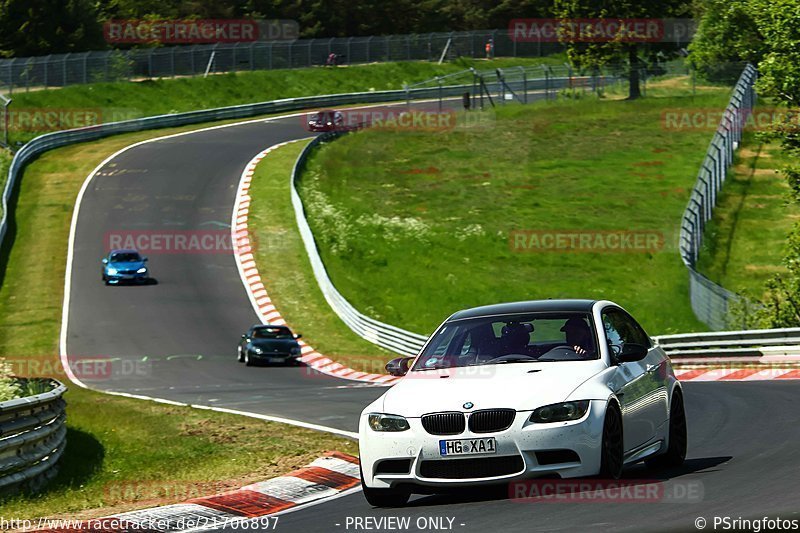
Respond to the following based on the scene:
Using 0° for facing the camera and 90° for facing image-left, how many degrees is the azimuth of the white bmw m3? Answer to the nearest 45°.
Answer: approximately 45°

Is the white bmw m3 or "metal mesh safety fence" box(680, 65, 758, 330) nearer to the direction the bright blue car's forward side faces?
the white bmw m3

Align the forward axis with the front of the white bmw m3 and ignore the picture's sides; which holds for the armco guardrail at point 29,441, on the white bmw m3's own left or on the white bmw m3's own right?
on the white bmw m3's own right

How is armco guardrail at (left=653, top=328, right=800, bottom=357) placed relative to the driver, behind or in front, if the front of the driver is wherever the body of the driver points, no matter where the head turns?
behind

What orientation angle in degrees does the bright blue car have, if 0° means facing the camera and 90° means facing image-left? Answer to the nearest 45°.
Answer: approximately 0°

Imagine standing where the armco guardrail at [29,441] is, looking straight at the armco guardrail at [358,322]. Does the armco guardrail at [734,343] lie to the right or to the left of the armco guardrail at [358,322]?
right

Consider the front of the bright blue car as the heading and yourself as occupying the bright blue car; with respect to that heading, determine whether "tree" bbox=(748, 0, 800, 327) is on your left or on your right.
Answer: on your left

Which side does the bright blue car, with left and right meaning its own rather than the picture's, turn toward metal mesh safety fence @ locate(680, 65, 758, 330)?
left

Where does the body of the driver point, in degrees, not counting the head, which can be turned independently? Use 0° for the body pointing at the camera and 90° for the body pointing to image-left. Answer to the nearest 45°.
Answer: approximately 45°

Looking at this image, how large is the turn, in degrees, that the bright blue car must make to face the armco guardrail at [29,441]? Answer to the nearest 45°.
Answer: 0° — it already faces it
